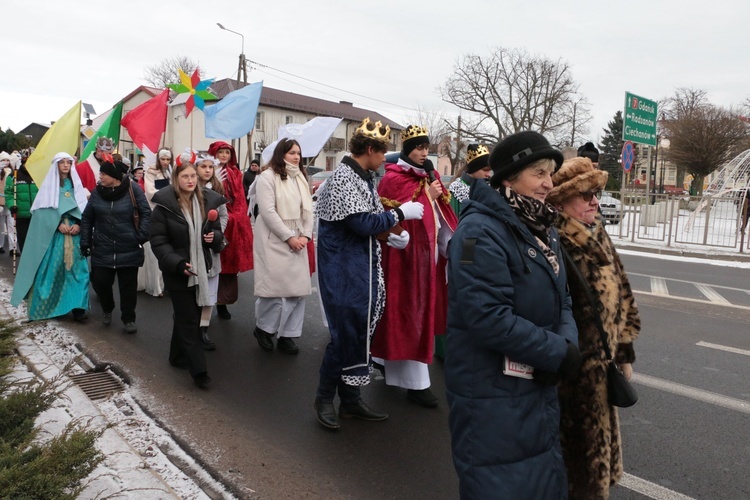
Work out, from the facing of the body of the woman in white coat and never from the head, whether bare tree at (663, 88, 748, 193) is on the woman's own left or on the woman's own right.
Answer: on the woman's own left

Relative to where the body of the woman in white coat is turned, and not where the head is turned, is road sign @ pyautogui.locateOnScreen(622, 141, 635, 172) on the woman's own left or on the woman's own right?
on the woman's own left

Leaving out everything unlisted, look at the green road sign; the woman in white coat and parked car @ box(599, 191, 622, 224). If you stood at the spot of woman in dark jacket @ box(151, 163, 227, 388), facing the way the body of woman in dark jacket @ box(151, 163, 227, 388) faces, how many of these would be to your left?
3

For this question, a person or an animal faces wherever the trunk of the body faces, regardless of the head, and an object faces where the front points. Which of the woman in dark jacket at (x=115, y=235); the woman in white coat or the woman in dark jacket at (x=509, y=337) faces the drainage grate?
the woman in dark jacket at (x=115, y=235)

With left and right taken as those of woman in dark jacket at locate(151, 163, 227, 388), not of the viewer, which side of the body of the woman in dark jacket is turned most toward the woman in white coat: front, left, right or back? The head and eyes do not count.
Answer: left

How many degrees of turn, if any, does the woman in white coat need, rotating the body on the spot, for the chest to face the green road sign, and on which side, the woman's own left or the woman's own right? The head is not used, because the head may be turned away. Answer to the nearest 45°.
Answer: approximately 90° to the woman's own left

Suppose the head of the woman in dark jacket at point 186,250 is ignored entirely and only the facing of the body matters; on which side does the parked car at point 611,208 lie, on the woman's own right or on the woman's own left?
on the woman's own left

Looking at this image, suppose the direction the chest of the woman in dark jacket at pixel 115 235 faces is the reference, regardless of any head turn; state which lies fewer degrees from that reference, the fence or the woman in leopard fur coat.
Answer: the woman in leopard fur coat

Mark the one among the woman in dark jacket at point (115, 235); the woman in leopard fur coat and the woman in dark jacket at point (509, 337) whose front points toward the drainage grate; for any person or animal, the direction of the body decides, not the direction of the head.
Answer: the woman in dark jacket at point (115, 235)
